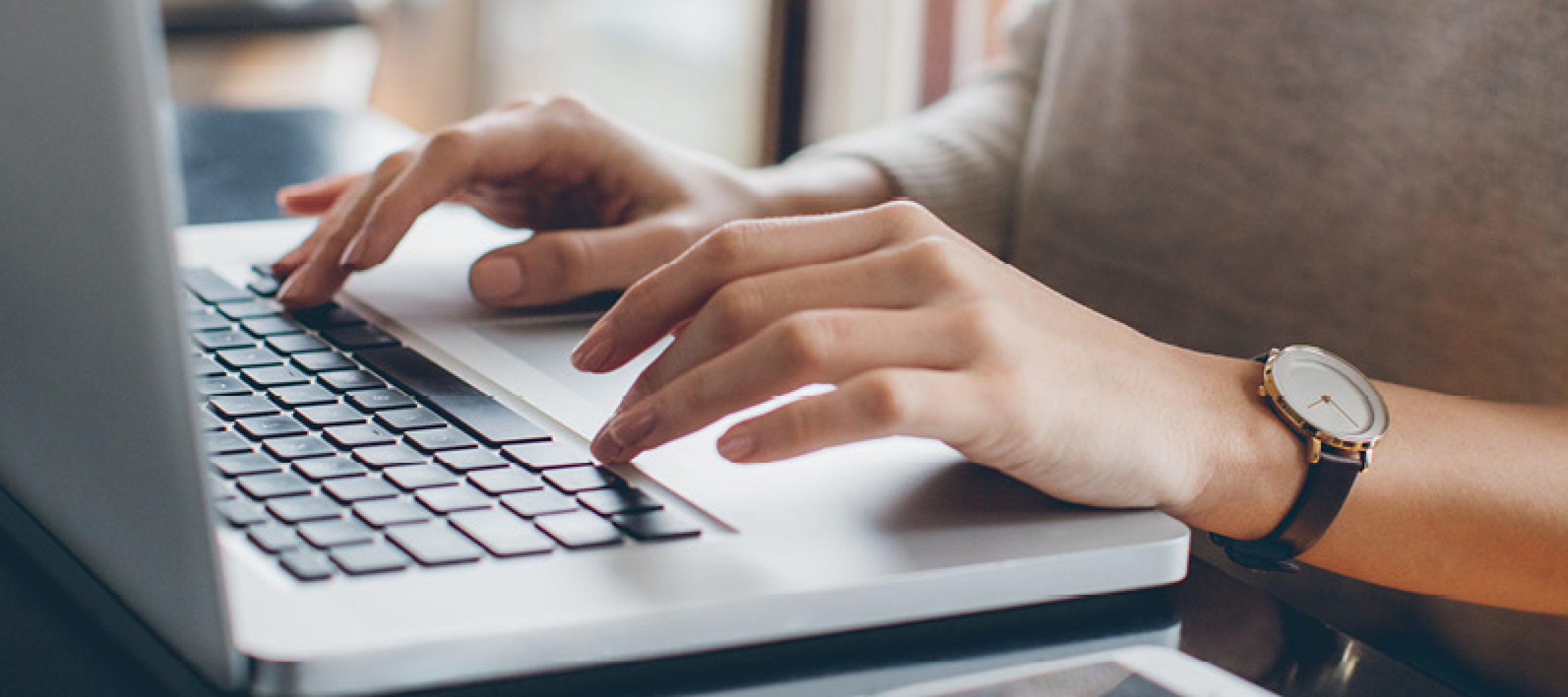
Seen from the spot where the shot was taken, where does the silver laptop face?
facing away from the viewer and to the right of the viewer
